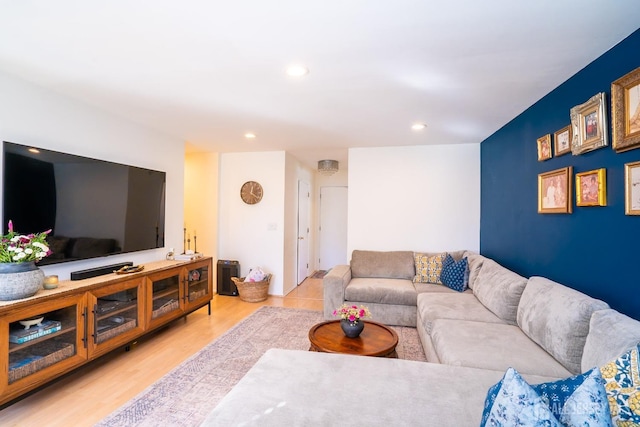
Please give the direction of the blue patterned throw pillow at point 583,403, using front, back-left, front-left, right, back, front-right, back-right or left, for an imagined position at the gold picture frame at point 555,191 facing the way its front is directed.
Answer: front-left

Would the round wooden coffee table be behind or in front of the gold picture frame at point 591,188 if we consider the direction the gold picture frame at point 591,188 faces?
in front

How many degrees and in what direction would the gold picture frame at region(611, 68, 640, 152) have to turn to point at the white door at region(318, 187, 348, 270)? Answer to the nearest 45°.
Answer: approximately 90° to its right

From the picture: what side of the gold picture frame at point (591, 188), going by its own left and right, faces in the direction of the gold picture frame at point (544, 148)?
right

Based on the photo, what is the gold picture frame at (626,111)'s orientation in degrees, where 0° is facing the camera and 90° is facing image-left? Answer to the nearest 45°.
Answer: approximately 45°

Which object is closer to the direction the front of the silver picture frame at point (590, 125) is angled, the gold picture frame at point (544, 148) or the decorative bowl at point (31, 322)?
the decorative bowl

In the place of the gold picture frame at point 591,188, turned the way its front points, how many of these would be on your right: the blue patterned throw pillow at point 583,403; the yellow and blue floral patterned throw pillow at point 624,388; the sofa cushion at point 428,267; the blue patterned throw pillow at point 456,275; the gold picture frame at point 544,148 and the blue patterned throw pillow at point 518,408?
3

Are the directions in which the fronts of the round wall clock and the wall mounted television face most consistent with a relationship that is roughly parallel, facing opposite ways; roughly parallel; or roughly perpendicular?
roughly perpendicular

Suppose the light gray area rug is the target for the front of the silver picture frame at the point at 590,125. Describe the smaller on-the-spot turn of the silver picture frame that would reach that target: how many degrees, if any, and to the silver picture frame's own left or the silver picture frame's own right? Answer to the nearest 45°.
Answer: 0° — it already faces it

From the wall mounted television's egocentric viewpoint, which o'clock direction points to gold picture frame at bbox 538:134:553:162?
The gold picture frame is roughly at 12 o'clock from the wall mounted television.

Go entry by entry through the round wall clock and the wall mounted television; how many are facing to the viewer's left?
0

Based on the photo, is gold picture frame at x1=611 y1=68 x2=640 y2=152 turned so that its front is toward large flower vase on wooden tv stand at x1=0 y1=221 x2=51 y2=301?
yes
